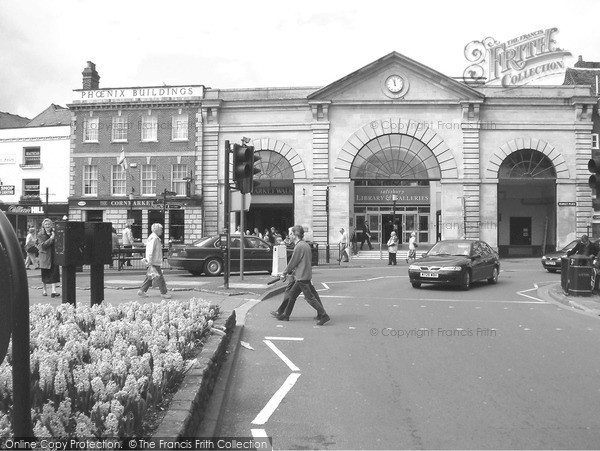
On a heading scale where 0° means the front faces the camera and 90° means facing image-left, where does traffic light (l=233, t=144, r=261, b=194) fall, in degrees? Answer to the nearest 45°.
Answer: approximately 315°

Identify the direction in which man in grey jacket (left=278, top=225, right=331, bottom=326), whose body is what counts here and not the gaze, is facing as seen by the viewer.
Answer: to the viewer's left
